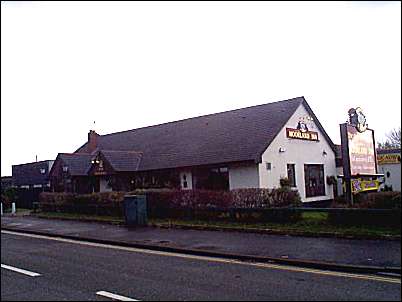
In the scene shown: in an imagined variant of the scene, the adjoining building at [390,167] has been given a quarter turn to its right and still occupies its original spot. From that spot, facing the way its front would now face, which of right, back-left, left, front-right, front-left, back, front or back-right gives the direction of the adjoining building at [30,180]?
front

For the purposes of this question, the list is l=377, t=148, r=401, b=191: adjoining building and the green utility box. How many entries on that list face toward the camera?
2

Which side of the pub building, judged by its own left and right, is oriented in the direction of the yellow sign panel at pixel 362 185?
left

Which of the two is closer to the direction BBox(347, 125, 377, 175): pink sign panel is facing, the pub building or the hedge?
the hedge

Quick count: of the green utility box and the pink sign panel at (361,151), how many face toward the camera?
2

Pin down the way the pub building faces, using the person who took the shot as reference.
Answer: facing the viewer and to the left of the viewer

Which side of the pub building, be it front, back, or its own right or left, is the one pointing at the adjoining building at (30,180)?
right

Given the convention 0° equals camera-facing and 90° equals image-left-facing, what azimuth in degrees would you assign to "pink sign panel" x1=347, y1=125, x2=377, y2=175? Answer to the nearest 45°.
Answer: approximately 0°

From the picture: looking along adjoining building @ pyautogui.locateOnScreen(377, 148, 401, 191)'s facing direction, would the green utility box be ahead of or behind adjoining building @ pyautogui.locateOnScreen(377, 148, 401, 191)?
ahead
